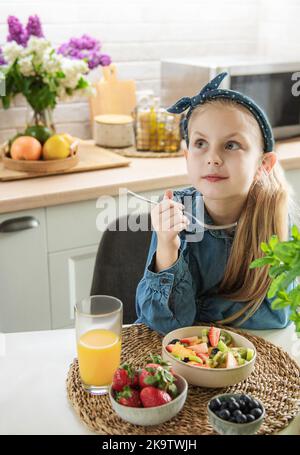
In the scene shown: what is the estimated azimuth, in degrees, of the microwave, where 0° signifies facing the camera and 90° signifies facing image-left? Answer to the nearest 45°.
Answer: approximately 315°

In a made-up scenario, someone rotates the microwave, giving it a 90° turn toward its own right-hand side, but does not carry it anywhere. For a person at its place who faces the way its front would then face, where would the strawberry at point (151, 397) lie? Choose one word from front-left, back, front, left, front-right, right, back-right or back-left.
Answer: front-left

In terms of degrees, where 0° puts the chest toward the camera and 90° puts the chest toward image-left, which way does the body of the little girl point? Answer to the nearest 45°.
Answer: approximately 45°

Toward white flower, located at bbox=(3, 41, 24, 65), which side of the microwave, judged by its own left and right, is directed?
right

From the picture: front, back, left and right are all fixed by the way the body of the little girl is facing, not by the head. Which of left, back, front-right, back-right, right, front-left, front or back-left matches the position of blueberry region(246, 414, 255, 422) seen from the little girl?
front-left

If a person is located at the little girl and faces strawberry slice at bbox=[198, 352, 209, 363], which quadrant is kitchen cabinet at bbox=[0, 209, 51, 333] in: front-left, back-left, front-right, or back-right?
back-right

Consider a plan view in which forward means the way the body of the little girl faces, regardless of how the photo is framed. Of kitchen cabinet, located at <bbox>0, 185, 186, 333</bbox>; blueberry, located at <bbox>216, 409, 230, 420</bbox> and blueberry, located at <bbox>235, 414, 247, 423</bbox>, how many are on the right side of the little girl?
1

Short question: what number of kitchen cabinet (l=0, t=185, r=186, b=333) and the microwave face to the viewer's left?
0

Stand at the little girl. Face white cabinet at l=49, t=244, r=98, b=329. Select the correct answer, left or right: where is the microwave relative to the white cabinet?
right

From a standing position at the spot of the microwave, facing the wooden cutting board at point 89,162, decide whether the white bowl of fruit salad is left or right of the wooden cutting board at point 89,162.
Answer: left
